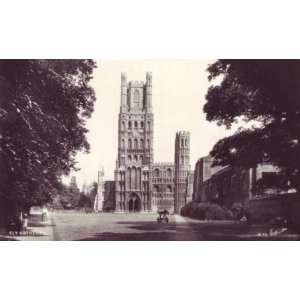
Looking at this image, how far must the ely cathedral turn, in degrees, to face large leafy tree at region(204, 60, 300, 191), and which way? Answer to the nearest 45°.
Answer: approximately 45° to its left

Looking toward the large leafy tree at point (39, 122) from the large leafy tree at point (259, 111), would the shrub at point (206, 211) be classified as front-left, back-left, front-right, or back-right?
front-right

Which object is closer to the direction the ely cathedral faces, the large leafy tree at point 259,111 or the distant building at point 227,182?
the large leafy tree

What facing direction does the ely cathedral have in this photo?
toward the camera

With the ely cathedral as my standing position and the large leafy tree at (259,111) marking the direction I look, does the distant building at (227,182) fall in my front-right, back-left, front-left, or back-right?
front-left

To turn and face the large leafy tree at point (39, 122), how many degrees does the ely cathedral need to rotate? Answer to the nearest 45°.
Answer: approximately 45° to its right
